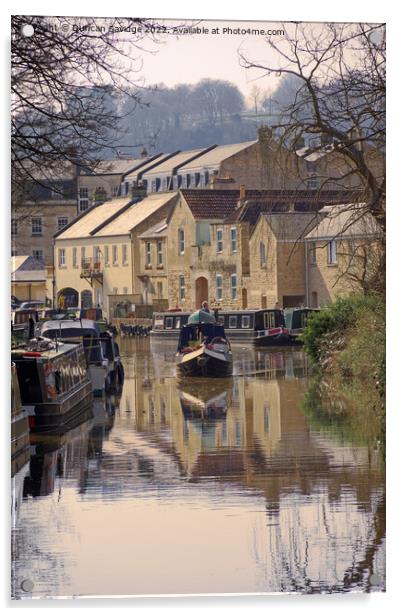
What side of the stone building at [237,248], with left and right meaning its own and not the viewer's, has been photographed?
front

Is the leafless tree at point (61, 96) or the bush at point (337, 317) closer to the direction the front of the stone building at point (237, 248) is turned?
the leafless tree

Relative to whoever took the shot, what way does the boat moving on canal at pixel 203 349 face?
facing the viewer
